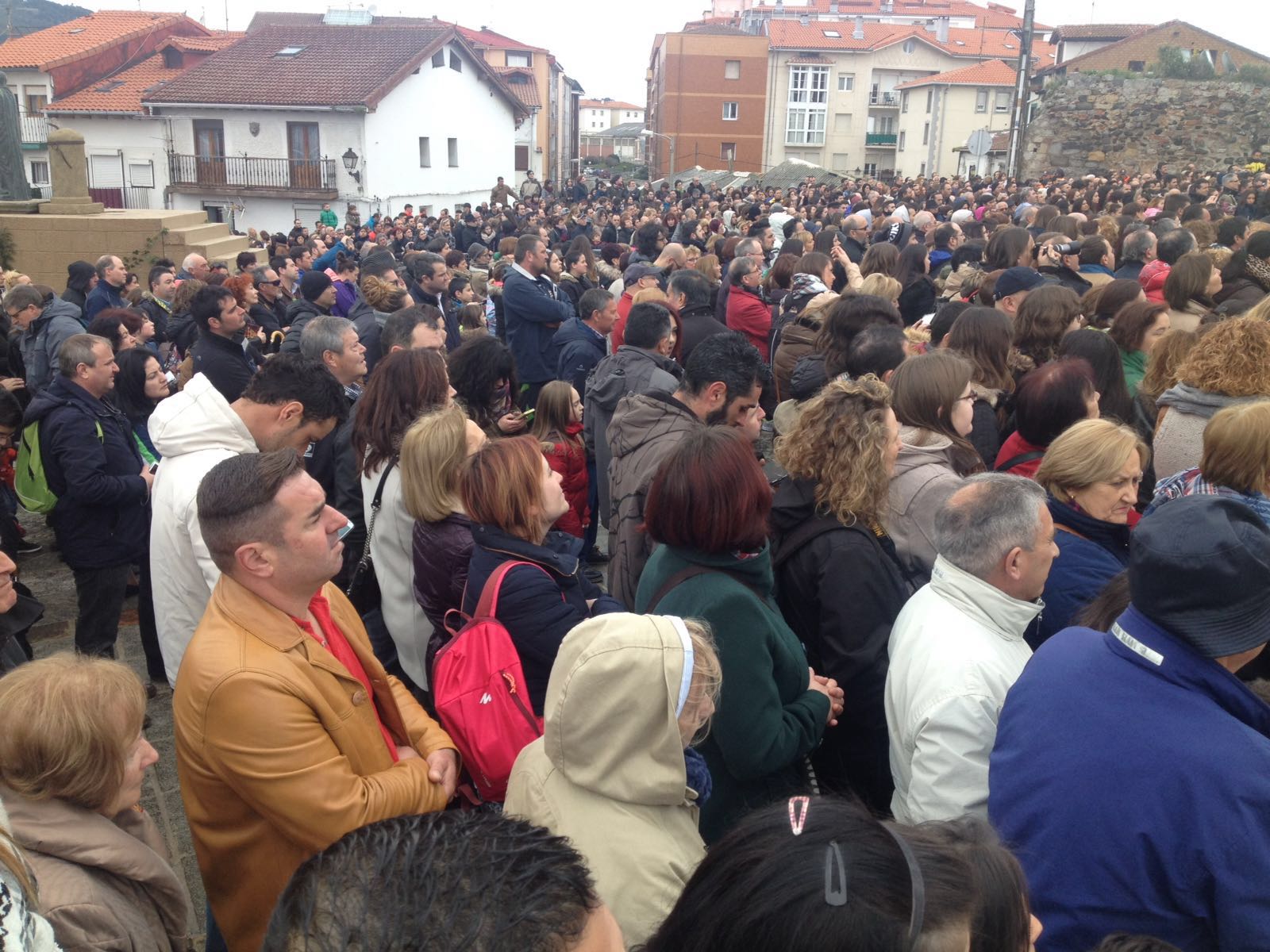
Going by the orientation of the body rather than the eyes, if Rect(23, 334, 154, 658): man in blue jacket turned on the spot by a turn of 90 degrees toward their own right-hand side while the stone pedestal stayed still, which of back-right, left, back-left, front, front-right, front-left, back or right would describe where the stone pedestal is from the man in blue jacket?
back

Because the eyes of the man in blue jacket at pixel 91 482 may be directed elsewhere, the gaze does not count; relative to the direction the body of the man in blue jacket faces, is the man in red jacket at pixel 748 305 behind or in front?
in front

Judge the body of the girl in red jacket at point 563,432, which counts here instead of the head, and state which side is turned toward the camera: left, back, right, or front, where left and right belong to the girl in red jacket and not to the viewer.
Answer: right

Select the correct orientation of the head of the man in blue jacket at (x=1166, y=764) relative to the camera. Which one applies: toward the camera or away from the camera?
away from the camera

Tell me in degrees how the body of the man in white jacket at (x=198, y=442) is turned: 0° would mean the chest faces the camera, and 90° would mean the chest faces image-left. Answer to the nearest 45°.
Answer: approximately 270°

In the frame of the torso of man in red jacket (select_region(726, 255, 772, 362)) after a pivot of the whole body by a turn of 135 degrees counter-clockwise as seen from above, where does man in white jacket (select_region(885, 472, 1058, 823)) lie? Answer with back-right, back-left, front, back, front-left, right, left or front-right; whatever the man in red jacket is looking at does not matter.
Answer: back-left

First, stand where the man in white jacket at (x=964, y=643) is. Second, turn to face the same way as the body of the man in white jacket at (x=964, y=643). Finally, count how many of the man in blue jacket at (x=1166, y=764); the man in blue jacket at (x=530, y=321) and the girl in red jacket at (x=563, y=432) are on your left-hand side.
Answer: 2

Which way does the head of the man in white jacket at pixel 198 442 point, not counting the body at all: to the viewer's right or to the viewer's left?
to the viewer's right

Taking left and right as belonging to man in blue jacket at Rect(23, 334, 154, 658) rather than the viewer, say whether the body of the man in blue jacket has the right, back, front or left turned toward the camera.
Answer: right
